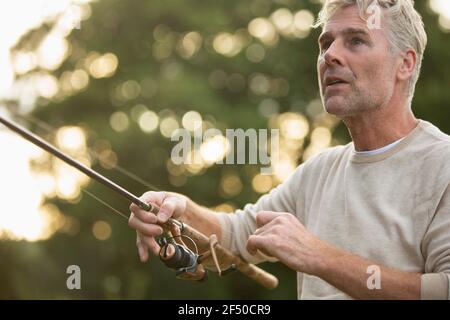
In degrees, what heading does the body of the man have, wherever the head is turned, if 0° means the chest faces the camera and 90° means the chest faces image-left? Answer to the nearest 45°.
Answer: approximately 45°

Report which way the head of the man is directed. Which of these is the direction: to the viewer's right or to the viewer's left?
to the viewer's left
